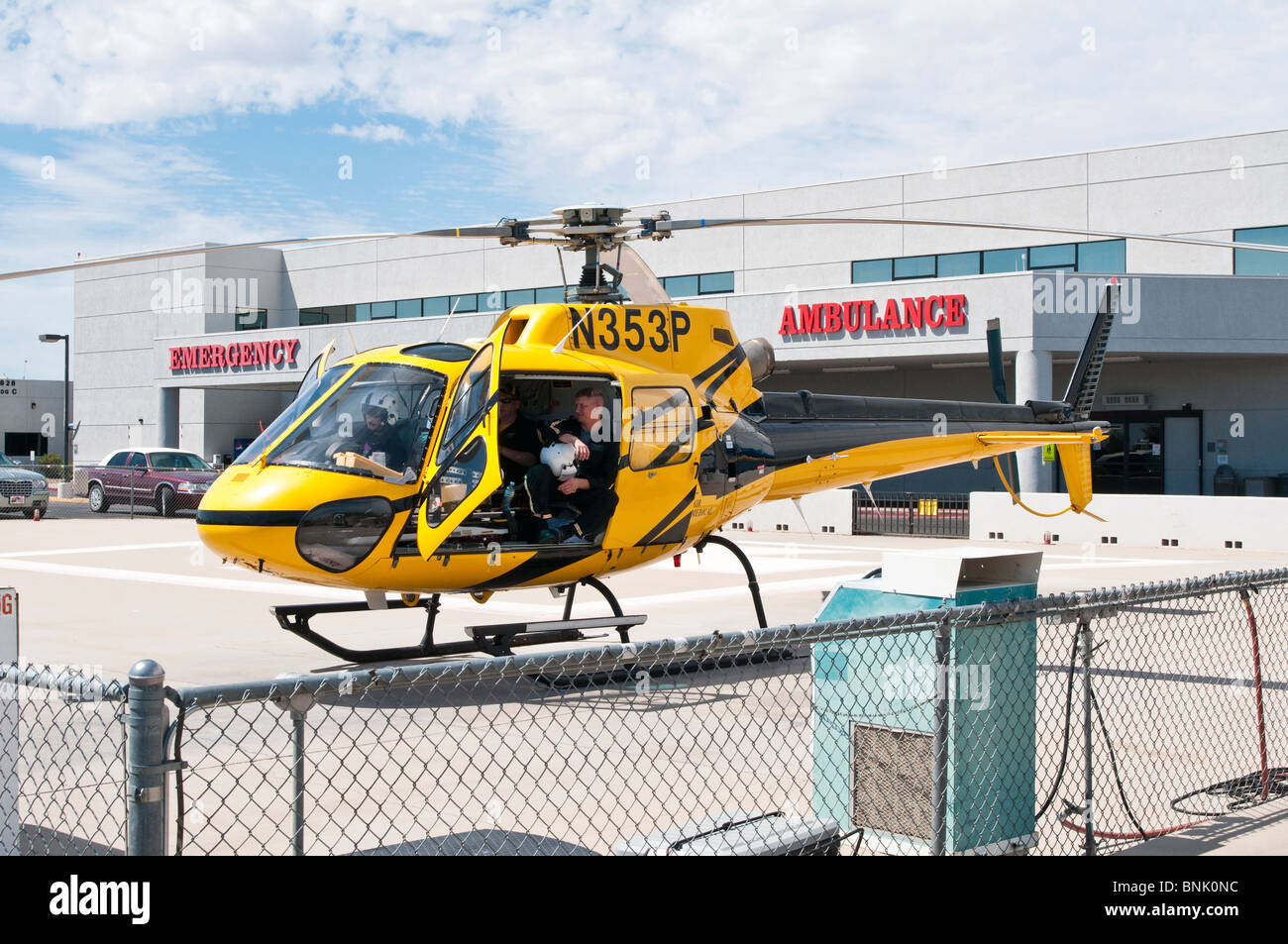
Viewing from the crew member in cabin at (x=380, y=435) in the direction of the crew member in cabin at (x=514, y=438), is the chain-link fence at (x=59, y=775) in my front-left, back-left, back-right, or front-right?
back-right

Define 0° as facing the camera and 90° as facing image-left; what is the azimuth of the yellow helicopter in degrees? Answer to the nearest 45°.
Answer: approximately 45°

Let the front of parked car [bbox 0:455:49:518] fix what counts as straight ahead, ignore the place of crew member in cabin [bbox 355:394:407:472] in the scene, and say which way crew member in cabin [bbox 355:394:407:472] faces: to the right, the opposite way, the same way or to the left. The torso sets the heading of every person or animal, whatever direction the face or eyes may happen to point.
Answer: to the right

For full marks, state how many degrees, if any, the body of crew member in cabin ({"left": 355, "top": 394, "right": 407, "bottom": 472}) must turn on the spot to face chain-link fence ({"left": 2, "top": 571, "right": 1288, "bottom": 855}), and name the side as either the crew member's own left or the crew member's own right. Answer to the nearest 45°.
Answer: approximately 90° to the crew member's own left

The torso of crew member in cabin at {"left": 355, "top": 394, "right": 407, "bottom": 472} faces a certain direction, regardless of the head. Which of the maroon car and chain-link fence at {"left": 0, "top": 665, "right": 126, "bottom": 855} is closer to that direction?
the chain-link fence
